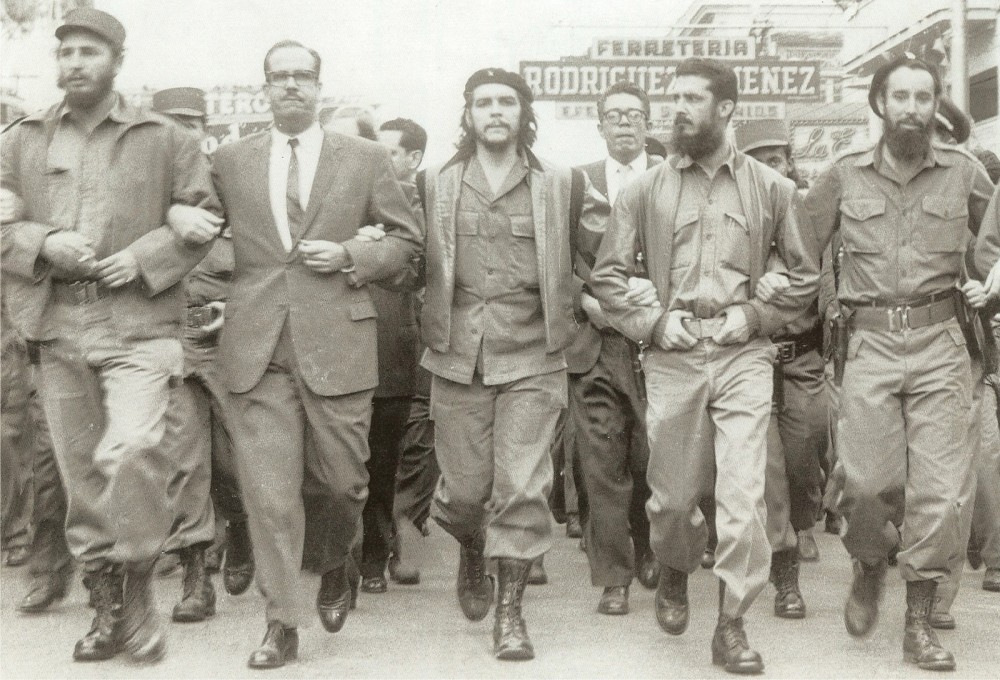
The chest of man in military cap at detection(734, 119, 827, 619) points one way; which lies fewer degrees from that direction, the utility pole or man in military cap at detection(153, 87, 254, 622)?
the man in military cap

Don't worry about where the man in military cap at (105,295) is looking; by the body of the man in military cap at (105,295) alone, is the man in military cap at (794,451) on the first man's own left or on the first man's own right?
on the first man's own left

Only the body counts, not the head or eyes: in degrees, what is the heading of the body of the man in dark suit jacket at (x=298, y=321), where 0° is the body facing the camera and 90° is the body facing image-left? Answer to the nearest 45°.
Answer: approximately 0°

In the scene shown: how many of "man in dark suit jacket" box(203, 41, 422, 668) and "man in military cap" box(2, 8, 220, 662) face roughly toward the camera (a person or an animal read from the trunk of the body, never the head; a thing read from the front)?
2

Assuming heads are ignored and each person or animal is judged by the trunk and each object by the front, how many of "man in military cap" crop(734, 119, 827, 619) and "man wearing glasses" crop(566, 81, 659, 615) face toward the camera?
2

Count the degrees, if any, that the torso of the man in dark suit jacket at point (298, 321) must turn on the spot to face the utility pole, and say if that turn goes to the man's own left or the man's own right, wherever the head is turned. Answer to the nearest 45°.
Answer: approximately 135° to the man's own left

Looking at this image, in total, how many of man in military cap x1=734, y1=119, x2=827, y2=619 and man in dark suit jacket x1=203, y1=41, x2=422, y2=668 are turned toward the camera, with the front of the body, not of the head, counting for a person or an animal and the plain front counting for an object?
2

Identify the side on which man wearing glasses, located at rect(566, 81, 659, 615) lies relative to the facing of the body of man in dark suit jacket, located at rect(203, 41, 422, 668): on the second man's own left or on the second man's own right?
on the second man's own left
